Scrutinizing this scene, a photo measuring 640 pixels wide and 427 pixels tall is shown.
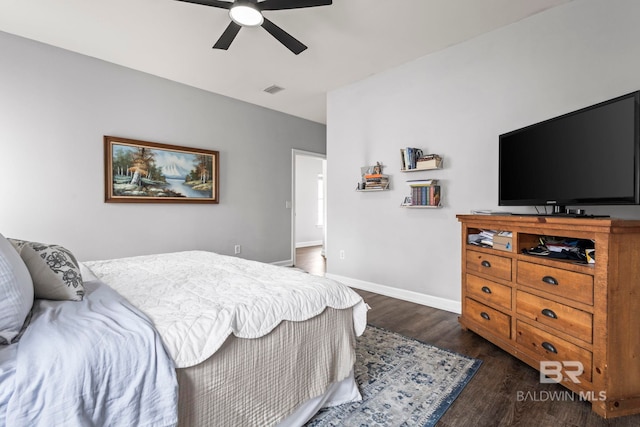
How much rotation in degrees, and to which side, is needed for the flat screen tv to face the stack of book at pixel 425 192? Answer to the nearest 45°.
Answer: approximately 90° to its right

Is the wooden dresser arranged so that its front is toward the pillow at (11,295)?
yes

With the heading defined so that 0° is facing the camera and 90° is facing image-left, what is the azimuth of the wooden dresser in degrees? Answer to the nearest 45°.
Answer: approximately 45°

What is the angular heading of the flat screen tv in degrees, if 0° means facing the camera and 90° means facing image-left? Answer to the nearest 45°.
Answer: approximately 45°
